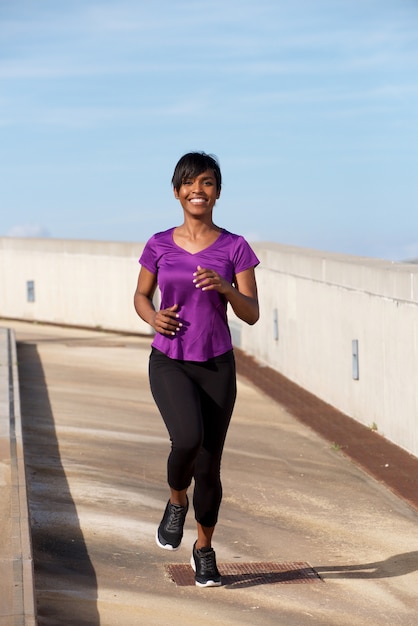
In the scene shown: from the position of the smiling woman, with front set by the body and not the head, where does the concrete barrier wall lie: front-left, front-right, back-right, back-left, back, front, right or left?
back

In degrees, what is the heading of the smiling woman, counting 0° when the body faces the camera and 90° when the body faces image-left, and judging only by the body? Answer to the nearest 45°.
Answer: approximately 0°
